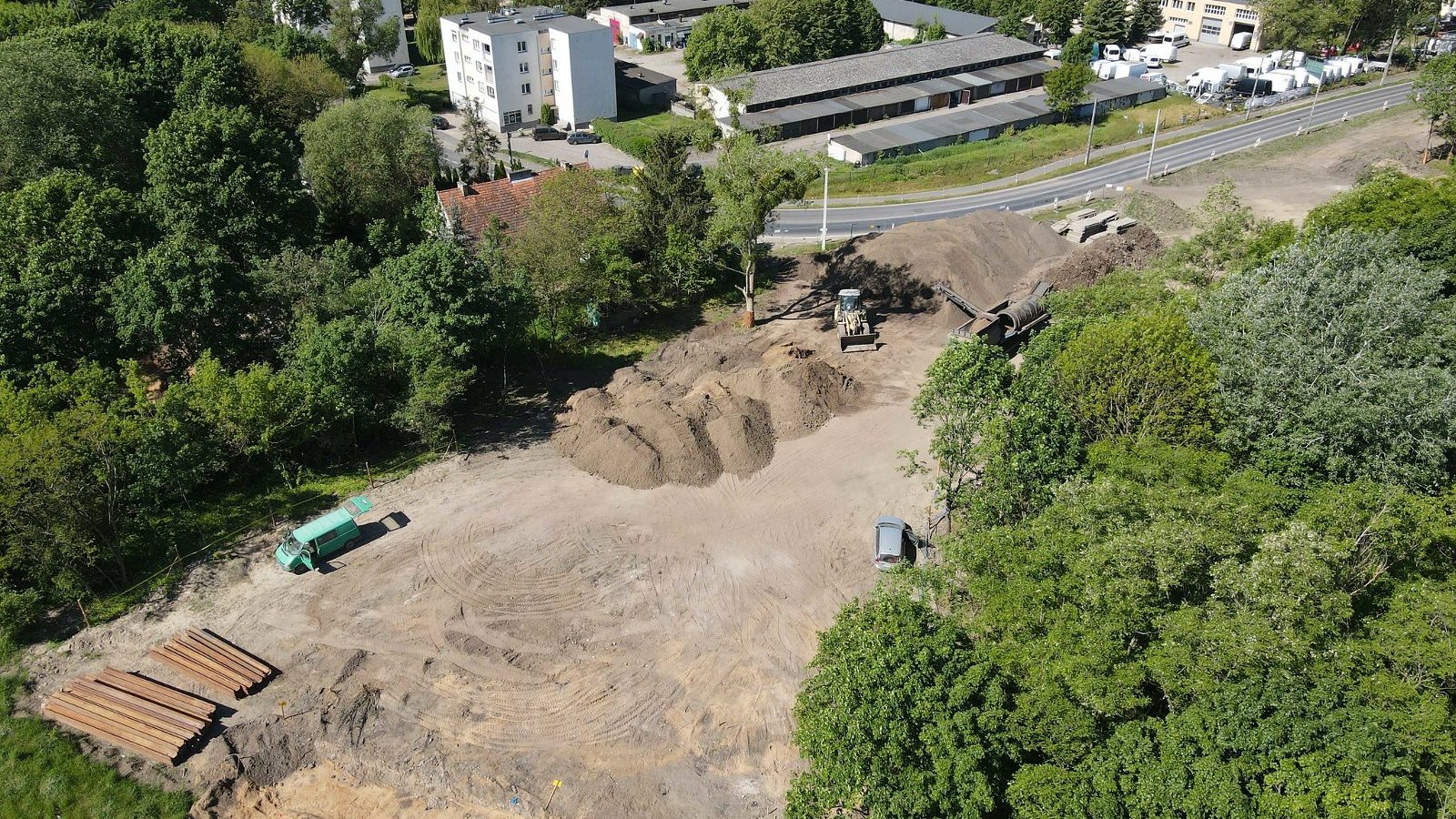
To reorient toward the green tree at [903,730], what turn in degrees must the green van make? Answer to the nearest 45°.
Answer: approximately 90° to its left

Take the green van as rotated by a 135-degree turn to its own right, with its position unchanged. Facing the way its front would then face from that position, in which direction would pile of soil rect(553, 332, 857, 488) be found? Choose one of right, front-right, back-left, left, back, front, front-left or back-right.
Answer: right

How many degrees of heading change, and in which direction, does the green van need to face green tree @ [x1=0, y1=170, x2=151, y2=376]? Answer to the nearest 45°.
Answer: approximately 90° to its right

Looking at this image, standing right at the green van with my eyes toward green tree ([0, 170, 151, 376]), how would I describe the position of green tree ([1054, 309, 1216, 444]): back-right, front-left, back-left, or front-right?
back-right

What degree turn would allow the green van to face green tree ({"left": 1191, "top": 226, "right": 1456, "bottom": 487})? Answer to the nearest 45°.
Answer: approximately 90° to its left

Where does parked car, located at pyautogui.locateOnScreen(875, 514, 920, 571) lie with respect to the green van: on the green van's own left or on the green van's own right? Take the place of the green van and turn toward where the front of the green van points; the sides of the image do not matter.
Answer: on the green van's own left

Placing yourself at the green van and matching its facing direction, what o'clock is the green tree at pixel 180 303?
The green tree is roughly at 4 o'clock from the green van.

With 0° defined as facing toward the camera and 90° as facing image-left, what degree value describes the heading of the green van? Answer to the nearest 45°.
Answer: approximately 45°
